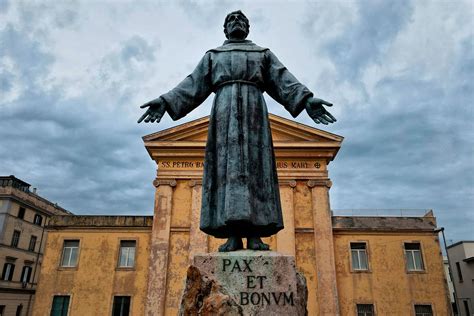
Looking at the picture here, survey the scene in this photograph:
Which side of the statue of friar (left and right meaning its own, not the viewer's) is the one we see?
front
